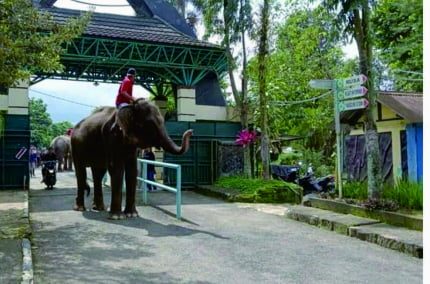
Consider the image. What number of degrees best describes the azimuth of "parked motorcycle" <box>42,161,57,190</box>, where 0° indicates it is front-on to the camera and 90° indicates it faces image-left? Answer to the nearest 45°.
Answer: approximately 0°
